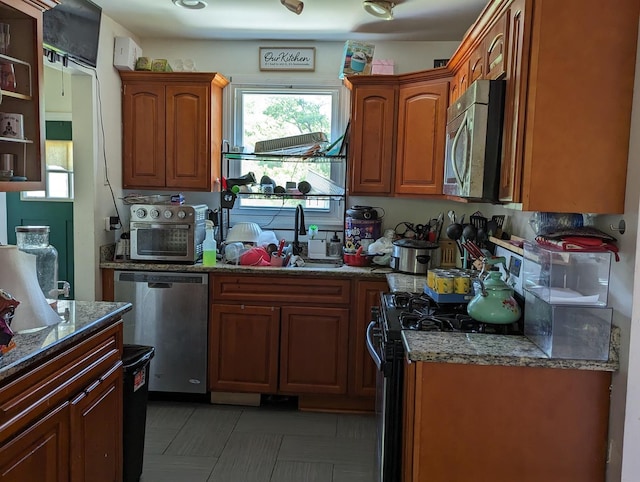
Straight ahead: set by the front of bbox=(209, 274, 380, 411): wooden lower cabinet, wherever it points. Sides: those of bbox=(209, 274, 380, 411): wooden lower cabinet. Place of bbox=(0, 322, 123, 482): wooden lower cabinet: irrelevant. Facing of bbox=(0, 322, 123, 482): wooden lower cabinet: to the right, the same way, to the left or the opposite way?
to the left

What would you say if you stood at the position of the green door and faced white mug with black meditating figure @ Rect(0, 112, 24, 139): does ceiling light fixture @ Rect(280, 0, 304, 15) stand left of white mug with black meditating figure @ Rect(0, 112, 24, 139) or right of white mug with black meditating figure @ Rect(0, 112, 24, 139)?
left

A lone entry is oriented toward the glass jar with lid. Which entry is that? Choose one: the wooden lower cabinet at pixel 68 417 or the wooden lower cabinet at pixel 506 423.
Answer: the wooden lower cabinet at pixel 506 423

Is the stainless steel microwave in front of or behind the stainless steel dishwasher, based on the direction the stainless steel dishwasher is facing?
in front

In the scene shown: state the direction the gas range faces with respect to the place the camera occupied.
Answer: facing to the left of the viewer

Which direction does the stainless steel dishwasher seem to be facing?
toward the camera

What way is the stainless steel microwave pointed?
to the viewer's left

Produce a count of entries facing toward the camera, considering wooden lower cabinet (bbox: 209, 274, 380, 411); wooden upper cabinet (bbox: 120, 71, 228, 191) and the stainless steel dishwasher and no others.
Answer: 3

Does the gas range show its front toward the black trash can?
yes

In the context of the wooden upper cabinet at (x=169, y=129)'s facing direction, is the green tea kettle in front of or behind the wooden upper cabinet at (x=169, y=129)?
in front

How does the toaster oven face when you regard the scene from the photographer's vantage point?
facing the viewer

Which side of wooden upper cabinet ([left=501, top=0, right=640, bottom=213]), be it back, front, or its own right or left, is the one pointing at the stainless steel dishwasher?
front
